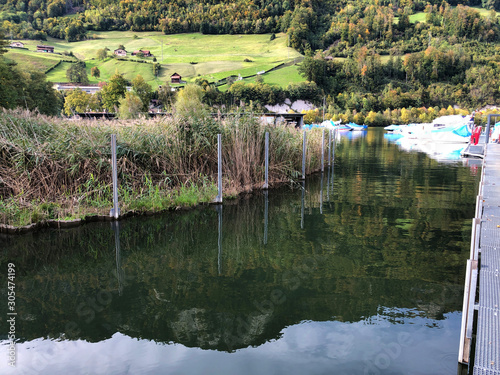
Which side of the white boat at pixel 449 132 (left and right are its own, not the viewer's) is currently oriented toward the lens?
left

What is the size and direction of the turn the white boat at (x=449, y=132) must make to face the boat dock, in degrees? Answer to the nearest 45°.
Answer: approximately 90° to its left
